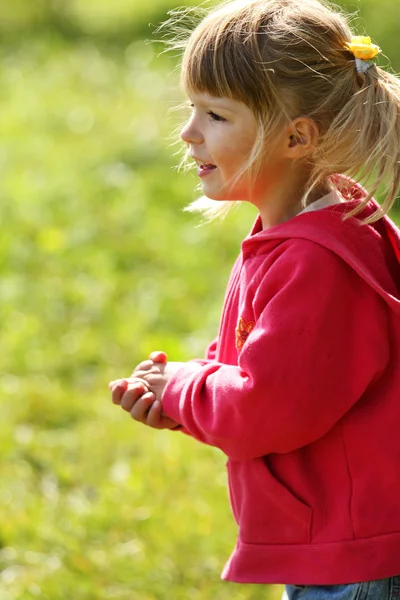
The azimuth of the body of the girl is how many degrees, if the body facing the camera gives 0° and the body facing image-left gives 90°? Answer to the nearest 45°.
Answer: approximately 90°

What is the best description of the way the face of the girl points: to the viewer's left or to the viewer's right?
to the viewer's left
